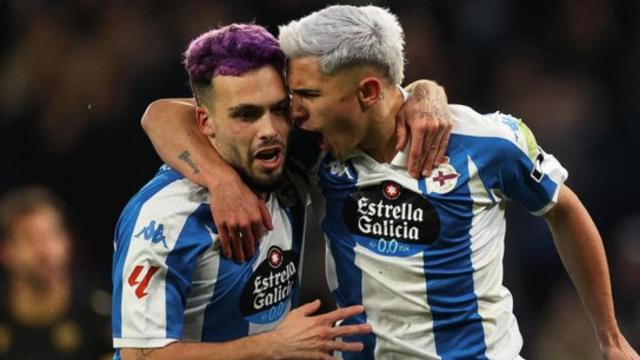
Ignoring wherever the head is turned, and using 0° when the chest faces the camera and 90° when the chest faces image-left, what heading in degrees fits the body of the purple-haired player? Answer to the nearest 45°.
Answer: approximately 315°

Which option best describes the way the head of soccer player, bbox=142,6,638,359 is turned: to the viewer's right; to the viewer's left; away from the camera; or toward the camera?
to the viewer's left

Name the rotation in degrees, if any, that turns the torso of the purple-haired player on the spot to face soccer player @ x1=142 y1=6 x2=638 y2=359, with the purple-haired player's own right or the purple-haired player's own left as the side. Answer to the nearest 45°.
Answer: approximately 45° to the purple-haired player's own left
